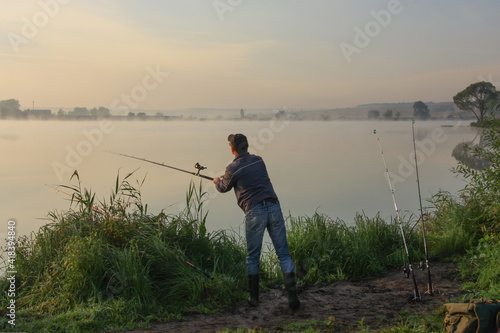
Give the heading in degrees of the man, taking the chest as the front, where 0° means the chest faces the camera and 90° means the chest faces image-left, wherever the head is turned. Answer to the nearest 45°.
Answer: approximately 135°

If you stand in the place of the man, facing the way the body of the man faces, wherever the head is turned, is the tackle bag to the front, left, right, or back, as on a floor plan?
back

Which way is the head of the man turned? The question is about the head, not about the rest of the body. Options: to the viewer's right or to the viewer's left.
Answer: to the viewer's left
